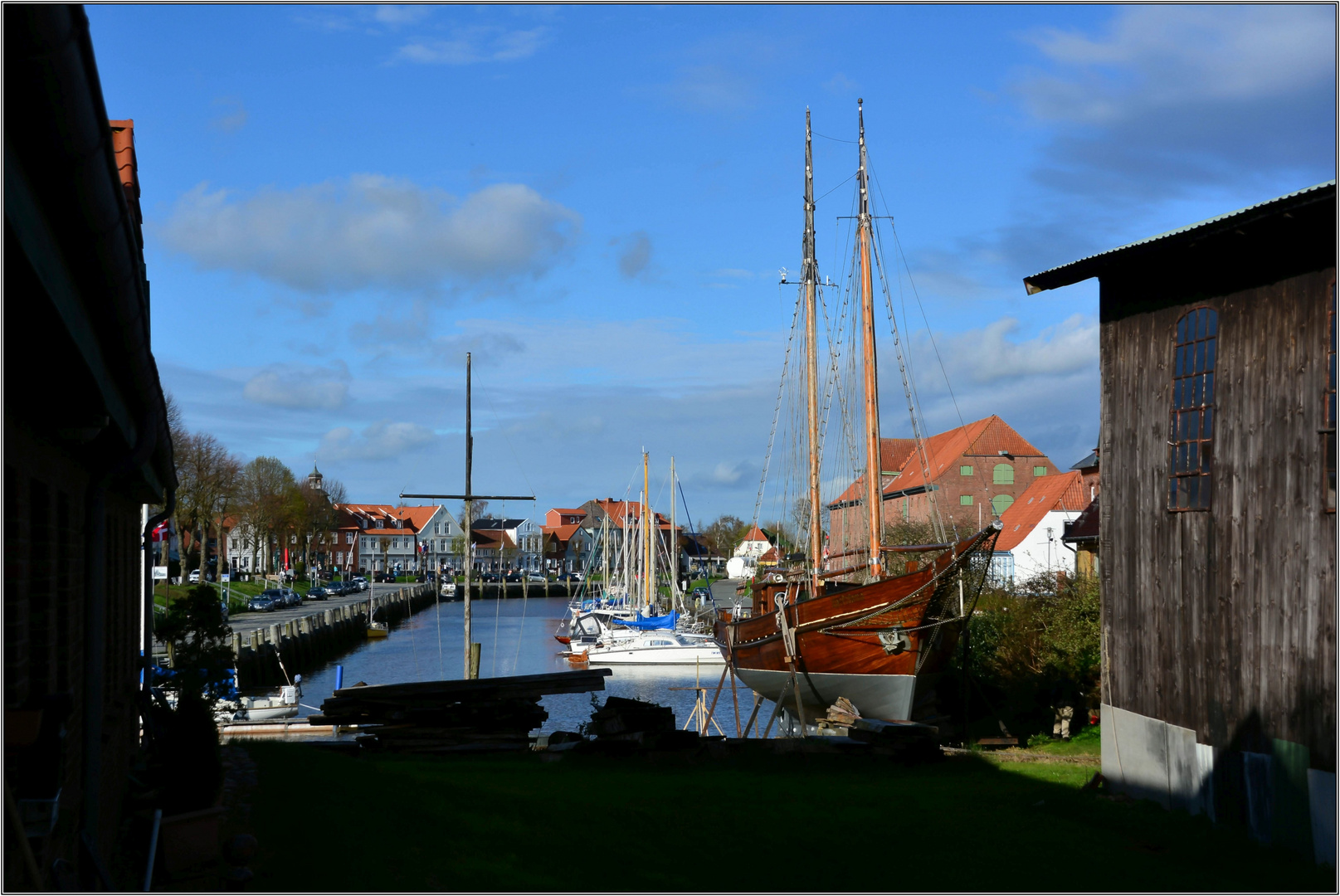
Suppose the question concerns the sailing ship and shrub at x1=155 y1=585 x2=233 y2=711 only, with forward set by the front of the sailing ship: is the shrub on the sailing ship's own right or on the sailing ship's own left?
on the sailing ship's own right

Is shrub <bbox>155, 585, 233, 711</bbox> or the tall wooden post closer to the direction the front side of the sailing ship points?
the shrub

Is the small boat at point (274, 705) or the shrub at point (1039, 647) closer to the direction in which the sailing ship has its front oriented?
the shrub

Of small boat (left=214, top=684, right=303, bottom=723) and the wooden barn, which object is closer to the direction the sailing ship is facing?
the wooden barn

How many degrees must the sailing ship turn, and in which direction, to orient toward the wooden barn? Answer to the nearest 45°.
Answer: approximately 45° to its right

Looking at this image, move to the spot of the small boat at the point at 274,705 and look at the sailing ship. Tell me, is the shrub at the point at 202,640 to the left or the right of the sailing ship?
right

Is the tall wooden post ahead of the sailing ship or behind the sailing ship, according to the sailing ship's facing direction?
behind
